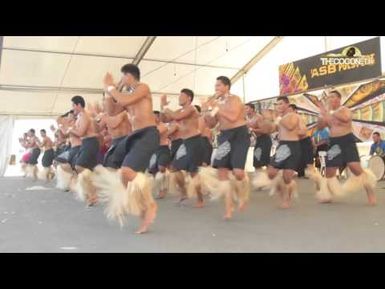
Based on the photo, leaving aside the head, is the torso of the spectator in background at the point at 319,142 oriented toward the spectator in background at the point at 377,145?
no

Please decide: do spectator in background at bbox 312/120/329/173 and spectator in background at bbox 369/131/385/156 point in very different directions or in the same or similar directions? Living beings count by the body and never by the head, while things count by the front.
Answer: same or similar directions

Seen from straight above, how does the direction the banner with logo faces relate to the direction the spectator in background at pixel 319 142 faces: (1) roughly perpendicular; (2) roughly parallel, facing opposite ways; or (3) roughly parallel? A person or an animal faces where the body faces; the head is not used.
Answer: roughly parallel

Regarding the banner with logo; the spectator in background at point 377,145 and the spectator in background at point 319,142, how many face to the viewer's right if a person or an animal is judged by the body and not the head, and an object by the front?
0

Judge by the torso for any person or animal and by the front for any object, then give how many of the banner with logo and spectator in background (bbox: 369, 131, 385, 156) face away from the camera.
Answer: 0

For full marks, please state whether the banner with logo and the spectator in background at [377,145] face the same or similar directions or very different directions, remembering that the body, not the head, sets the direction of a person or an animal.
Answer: same or similar directions

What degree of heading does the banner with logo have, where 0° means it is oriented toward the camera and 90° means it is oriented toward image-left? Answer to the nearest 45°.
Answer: approximately 45°

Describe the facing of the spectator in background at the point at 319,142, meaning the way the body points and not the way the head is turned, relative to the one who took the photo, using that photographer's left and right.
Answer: facing the viewer and to the left of the viewer
